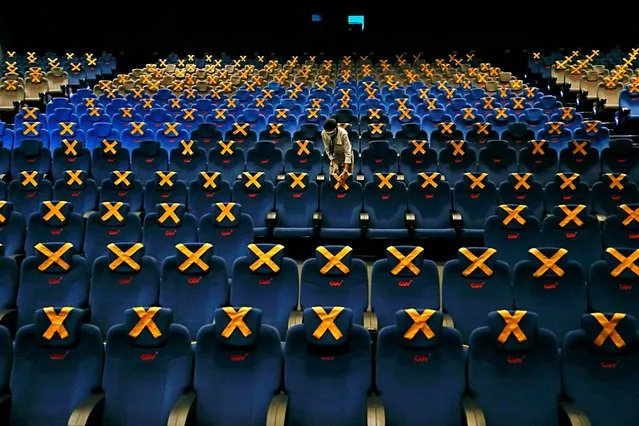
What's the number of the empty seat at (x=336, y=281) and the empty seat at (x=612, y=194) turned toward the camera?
2

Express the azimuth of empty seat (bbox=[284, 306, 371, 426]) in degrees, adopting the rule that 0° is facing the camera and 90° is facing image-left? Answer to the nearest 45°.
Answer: approximately 0°

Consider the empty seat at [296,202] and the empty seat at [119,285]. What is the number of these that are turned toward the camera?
2

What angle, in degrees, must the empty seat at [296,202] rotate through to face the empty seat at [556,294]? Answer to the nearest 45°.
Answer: approximately 45° to its left

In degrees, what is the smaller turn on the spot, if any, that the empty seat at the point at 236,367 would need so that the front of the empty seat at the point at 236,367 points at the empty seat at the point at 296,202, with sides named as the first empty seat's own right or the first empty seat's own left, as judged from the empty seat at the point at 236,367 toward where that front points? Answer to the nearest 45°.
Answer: approximately 180°

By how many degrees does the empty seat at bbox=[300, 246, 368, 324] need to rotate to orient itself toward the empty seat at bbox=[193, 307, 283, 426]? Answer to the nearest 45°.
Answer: approximately 45° to its right

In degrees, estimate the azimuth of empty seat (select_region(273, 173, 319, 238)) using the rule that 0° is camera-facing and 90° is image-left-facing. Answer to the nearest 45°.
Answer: approximately 0°

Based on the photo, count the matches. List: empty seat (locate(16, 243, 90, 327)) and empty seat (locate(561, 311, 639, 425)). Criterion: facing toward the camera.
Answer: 2
